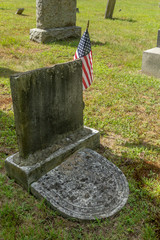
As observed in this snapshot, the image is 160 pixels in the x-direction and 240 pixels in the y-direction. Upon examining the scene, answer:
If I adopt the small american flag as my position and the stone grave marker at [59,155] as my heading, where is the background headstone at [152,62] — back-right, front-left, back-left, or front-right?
back-left

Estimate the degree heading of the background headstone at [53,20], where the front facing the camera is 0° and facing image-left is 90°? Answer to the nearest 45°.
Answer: approximately 315°

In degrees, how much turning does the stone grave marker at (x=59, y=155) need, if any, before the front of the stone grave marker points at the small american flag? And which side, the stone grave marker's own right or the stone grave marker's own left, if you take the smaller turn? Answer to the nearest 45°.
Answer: approximately 135° to the stone grave marker's own left

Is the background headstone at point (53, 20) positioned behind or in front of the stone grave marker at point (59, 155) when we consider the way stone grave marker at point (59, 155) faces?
behind

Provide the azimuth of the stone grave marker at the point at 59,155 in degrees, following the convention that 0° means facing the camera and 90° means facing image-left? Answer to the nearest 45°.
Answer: approximately 315°

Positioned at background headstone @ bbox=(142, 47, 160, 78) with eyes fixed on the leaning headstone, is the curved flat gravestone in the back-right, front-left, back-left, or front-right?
back-left

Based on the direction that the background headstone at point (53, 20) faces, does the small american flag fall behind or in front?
in front

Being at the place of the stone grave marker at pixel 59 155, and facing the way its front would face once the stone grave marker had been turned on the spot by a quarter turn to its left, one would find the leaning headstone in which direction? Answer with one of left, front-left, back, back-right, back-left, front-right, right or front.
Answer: front-left

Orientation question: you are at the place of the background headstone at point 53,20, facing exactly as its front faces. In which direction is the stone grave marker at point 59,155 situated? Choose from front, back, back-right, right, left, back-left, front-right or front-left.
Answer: front-right

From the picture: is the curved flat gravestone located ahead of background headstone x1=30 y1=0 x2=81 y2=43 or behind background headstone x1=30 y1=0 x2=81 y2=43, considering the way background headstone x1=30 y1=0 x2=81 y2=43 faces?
ahead
